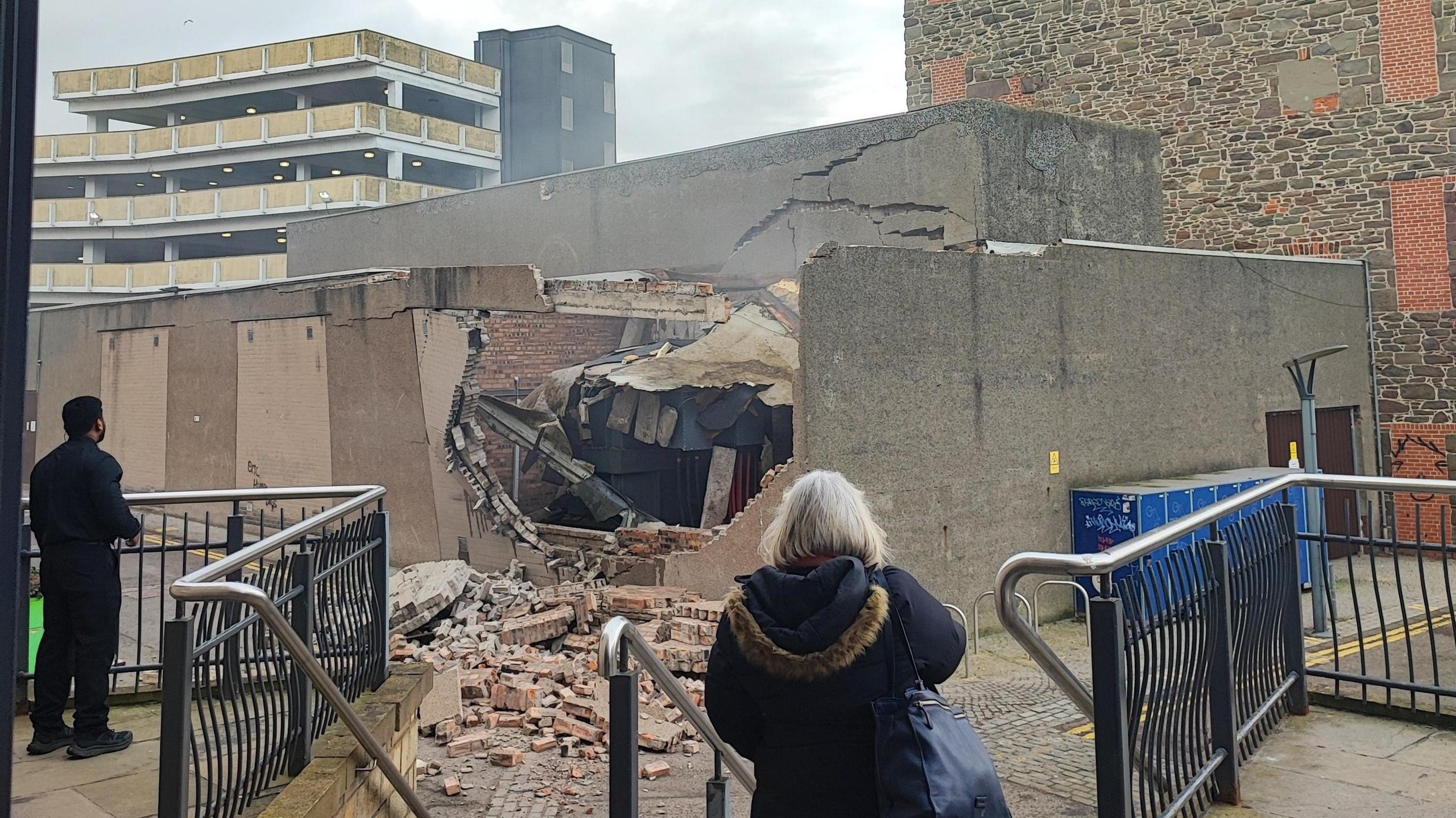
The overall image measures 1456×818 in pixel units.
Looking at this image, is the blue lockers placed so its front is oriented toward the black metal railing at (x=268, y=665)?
no

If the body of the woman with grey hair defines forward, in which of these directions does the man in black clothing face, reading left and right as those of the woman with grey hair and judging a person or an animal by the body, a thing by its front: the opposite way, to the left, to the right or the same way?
the same way

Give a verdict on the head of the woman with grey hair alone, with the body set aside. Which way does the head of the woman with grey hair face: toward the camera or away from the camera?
away from the camera

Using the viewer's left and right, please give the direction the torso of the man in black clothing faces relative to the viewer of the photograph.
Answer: facing away from the viewer and to the right of the viewer

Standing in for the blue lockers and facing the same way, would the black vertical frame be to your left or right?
on your right

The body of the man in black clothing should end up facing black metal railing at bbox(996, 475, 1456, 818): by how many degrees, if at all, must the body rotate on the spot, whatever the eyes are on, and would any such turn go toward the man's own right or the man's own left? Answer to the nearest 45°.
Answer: approximately 90° to the man's own right

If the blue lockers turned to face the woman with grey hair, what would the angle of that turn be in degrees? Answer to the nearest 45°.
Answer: approximately 45° to its right

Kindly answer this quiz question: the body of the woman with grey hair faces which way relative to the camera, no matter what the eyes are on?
away from the camera

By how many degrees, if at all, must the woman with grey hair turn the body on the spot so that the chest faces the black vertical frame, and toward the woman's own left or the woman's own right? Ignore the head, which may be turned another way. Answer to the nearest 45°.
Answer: approximately 90° to the woman's own left

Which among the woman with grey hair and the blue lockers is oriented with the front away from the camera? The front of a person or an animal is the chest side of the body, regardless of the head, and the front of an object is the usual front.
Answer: the woman with grey hair

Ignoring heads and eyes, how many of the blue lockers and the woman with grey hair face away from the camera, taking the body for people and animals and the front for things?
1

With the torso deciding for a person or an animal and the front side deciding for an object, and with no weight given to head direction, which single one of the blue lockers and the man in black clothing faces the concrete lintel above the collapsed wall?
the man in black clothing
